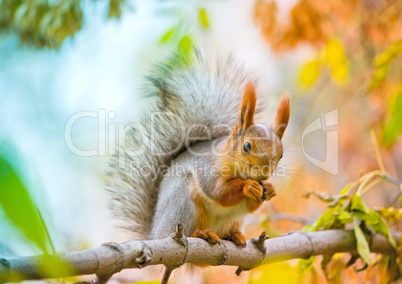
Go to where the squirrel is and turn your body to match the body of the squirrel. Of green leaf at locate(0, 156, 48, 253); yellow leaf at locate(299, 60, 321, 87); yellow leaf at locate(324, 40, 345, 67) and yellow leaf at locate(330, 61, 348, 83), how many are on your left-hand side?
3

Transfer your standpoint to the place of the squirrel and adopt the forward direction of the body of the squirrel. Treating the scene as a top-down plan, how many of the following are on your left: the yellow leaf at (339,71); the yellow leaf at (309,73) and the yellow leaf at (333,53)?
3

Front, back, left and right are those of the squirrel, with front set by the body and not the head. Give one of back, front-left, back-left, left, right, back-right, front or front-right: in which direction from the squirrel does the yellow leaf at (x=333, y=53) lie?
left

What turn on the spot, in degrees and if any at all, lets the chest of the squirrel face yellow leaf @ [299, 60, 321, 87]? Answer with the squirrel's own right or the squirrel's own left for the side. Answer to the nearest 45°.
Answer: approximately 90° to the squirrel's own left

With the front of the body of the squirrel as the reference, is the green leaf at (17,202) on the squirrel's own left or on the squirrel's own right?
on the squirrel's own right

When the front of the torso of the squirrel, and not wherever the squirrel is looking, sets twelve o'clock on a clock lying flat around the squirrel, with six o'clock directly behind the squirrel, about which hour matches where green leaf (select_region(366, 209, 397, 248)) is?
The green leaf is roughly at 11 o'clock from the squirrel.

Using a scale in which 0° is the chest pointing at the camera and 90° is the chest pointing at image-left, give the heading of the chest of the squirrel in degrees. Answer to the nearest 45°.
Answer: approximately 315°

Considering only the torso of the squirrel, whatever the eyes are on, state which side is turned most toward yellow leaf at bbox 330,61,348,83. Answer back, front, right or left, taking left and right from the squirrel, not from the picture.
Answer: left
